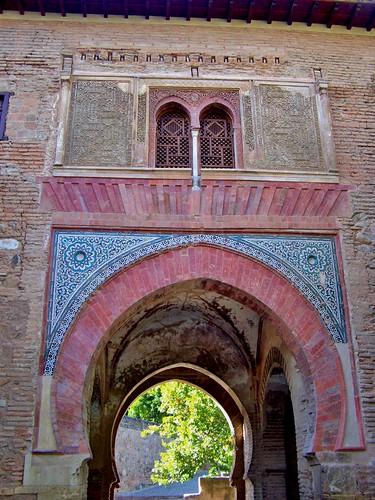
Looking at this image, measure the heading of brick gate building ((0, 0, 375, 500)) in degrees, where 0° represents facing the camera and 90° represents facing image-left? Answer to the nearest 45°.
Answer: approximately 0°

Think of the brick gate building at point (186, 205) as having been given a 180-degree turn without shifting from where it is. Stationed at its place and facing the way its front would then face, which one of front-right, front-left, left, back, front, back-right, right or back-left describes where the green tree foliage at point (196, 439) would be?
front

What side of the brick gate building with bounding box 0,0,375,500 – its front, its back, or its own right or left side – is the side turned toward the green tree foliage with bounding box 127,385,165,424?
back
